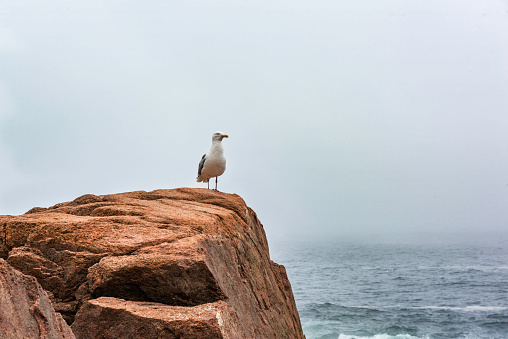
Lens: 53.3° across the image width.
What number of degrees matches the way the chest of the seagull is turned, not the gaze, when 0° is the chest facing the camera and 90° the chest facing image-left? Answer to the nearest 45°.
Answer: approximately 315°
